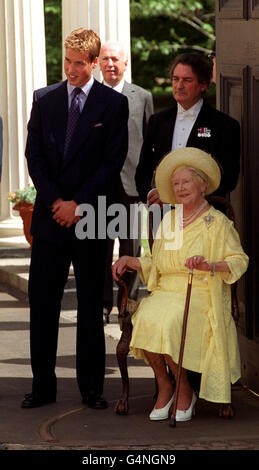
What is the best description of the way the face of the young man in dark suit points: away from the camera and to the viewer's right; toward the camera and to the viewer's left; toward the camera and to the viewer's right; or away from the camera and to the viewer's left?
toward the camera and to the viewer's left

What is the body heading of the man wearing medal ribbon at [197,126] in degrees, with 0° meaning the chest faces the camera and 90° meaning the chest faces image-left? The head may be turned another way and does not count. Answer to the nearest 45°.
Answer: approximately 45°

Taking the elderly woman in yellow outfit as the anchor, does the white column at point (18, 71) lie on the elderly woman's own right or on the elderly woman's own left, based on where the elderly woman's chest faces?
on the elderly woman's own right

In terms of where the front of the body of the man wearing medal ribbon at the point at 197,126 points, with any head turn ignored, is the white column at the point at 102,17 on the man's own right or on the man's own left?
on the man's own right

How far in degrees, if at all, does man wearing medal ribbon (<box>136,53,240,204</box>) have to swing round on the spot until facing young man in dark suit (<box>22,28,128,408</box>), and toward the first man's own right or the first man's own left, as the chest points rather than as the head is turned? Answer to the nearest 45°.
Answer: approximately 45° to the first man's own right

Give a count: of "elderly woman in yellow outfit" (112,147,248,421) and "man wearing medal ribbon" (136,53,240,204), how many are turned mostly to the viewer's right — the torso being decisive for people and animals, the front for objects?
0

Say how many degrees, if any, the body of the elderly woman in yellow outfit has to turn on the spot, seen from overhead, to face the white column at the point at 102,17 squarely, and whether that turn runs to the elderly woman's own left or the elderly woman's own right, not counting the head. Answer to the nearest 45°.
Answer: approximately 135° to the elderly woman's own right

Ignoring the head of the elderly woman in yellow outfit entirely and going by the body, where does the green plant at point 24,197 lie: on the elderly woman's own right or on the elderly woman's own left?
on the elderly woman's own right

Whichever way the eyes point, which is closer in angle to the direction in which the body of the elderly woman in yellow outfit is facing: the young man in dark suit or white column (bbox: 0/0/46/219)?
the young man in dark suit

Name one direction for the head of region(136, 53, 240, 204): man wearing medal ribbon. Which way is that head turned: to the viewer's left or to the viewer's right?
to the viewer's left

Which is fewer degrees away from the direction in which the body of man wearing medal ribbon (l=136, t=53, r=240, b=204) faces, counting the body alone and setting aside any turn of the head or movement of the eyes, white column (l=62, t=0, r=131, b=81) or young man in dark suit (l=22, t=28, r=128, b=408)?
the young man in dark suit

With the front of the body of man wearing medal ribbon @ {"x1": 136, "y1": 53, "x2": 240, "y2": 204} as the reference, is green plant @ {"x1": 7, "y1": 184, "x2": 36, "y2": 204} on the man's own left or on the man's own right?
on the man's own right

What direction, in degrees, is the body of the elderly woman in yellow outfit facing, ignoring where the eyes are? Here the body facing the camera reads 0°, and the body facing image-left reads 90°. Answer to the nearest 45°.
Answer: approximately 45°
